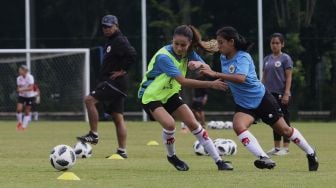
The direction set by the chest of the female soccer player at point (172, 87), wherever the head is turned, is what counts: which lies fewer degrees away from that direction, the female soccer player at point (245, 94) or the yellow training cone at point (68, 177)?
the female soccer player

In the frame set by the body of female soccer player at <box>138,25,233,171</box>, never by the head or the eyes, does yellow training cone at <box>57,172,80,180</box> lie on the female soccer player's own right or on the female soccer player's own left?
on the female soccer player's own right

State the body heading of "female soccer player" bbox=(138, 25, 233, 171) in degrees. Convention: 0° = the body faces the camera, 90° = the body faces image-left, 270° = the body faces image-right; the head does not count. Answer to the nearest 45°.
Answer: approximately 315°

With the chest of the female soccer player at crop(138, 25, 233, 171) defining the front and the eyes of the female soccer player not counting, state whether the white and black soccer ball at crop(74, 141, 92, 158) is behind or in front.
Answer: behind
